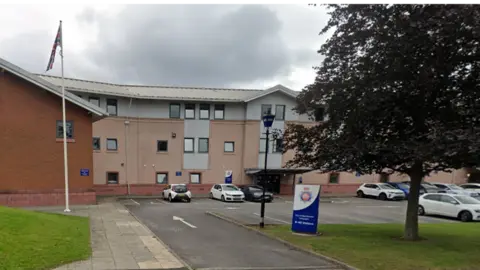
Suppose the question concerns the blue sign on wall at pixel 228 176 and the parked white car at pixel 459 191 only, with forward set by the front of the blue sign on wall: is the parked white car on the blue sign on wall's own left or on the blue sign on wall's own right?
on the blue sign on wall's own left

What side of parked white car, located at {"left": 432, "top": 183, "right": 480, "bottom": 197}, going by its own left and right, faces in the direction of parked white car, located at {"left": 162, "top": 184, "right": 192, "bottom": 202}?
right

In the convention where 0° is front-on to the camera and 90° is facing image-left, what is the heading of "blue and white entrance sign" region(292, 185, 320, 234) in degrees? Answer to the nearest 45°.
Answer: approximately 0°

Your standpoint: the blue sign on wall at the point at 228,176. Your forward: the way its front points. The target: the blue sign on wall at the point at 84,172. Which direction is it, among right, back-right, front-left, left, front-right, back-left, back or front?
front-right

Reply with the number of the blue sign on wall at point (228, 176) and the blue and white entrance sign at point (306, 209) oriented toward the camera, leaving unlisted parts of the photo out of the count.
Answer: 2

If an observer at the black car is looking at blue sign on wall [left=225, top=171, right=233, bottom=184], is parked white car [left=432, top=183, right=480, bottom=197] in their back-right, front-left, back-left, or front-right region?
back-right

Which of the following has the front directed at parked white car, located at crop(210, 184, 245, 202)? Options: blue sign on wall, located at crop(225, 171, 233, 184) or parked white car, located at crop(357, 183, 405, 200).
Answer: the blue sign on wall

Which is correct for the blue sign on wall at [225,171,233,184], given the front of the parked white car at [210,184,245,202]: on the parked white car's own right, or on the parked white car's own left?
on the parked white car's own left
